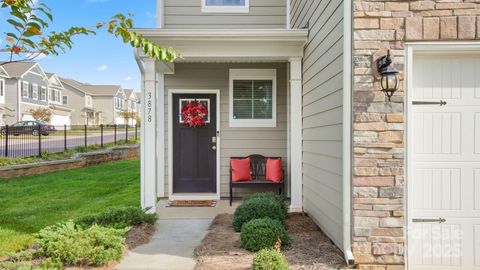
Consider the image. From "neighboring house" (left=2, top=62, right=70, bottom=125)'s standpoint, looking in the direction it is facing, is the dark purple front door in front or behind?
in front

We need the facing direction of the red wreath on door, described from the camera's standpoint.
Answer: facing the viewer

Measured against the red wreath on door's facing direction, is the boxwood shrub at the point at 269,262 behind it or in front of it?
in front

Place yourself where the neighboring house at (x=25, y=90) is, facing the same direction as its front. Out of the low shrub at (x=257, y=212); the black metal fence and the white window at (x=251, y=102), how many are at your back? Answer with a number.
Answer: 0

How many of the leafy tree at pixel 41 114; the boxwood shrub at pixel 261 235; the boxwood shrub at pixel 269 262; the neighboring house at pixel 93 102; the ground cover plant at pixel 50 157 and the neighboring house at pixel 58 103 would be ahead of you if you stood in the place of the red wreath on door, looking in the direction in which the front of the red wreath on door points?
2

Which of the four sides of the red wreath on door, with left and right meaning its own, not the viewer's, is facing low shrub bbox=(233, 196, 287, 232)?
front

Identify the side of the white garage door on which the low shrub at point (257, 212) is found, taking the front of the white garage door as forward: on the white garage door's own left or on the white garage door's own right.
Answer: on the white garage door's own right

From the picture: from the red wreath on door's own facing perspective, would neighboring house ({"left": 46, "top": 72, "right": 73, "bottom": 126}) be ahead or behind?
behind

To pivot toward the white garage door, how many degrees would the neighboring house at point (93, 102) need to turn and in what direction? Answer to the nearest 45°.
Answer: approximately 45° to its right

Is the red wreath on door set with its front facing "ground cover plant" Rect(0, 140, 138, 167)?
no

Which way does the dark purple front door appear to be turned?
toward the camera

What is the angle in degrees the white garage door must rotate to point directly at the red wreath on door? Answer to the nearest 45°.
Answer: approximately 90° to its right

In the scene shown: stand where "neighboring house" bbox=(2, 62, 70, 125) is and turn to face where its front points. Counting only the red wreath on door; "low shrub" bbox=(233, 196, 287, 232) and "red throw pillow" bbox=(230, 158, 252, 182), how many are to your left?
0

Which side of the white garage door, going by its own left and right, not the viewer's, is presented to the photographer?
front

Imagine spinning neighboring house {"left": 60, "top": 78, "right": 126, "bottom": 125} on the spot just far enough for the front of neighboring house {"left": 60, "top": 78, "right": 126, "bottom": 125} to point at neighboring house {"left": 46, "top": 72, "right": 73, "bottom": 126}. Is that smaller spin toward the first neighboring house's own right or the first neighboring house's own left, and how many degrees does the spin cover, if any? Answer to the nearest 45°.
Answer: approximately 90° to the first neighboring house's own right
